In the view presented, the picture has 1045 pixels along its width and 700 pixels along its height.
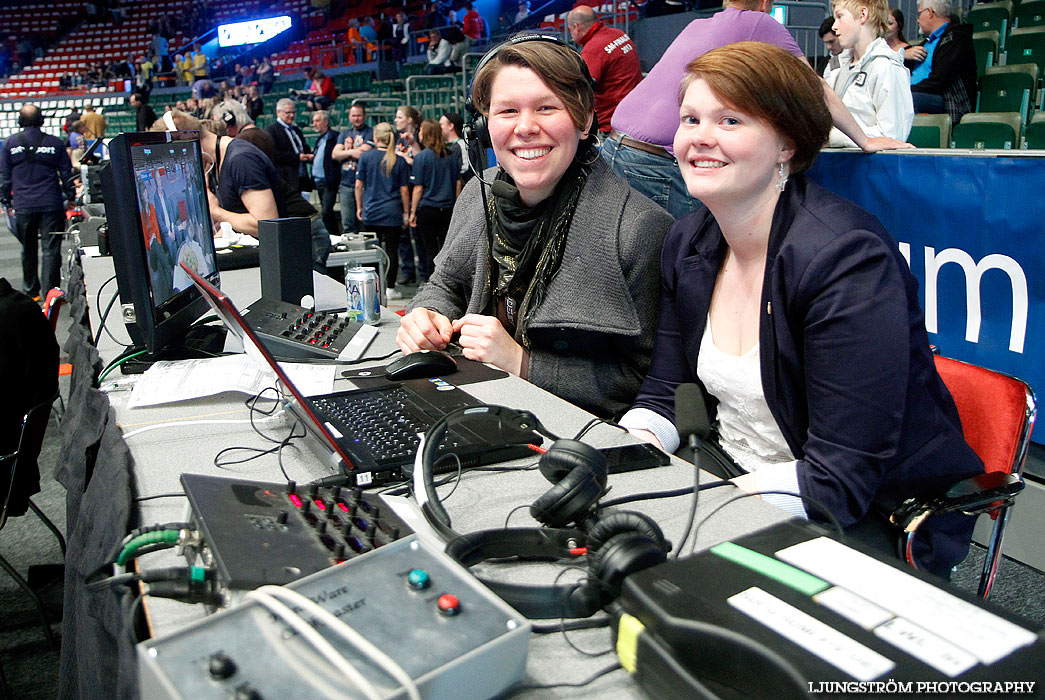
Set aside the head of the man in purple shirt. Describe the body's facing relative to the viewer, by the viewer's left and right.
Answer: facing away from the viewer and to the right of the viewer

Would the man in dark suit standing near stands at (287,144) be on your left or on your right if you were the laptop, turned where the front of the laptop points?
on your left

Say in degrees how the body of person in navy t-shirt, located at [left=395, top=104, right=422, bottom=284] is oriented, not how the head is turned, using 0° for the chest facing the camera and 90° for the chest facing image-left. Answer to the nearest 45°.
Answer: approximately 45°

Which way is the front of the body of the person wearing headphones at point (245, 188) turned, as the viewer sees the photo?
to the viewer's left

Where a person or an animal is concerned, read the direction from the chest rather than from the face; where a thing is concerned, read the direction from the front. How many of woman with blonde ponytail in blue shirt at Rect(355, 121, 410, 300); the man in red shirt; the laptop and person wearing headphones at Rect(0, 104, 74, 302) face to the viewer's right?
1

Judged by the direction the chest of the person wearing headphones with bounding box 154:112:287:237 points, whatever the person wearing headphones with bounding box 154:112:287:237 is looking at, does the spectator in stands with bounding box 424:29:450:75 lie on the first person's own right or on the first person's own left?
on the first person's own right

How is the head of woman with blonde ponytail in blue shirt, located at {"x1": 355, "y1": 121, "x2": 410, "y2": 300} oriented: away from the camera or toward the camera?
away from the camera

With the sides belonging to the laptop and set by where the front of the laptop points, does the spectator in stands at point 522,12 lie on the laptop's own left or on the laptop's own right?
on the laptop's own left

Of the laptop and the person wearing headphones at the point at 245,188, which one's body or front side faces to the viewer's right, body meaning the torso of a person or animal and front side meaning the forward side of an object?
the laptop

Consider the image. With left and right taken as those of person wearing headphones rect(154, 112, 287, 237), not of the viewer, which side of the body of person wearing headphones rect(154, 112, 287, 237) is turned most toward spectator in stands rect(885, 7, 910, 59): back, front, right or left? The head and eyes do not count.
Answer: back

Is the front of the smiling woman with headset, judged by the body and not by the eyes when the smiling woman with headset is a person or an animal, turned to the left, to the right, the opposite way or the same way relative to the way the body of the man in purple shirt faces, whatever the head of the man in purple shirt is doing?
the opposite way

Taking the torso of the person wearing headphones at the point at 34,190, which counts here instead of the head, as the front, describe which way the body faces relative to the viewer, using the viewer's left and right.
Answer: facing away from the viewer

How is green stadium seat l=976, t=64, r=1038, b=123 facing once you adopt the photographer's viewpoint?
facing the viewer and to the left of the viewer
